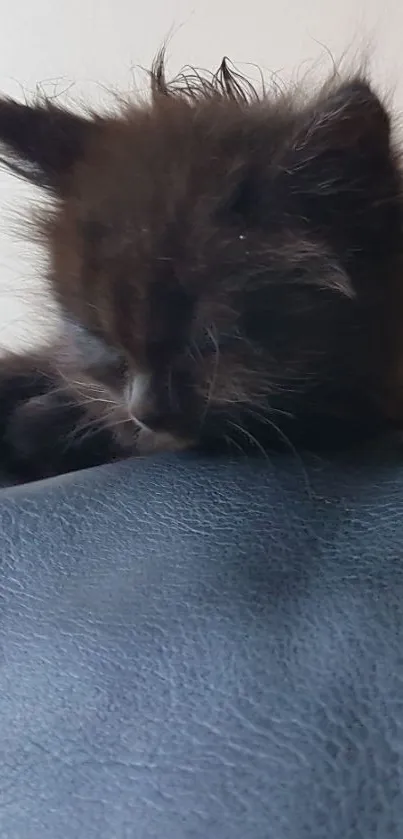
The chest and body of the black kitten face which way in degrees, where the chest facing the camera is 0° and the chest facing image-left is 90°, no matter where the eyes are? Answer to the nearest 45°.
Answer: approximately 45°
